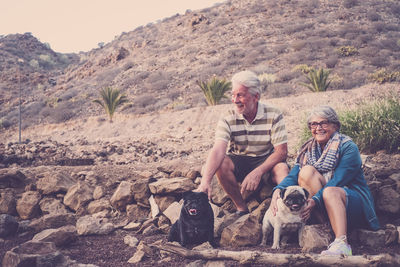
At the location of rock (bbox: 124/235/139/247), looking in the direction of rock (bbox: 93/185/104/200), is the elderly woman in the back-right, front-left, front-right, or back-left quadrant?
back-right

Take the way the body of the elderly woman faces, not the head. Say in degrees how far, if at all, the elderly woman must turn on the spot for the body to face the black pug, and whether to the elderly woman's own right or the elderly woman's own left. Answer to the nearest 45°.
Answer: approximately 45° to the elderly woman's own right

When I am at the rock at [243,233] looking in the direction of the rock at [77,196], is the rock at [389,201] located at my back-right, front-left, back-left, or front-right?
back-right

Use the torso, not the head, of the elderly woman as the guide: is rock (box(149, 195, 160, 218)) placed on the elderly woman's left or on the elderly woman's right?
on the elderly woman's right

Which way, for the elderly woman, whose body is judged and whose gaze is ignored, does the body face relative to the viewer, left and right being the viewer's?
facing the viewer and to the left of the viewer

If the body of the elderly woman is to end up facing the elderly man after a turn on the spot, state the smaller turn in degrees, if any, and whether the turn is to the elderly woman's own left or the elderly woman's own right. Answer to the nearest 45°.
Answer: approximately 90° to the elderly woman's own right

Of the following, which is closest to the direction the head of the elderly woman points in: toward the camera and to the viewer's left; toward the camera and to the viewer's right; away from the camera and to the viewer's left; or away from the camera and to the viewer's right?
toward the camera and to the viewer's left

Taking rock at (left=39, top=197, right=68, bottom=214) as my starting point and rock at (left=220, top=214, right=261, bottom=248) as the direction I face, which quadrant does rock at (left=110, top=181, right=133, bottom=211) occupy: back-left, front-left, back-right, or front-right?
front-left

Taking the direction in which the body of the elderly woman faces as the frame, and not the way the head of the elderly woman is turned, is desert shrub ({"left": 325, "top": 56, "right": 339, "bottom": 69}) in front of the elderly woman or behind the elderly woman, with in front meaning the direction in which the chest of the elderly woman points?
behind

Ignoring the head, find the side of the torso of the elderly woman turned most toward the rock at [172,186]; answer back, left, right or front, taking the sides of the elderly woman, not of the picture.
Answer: right

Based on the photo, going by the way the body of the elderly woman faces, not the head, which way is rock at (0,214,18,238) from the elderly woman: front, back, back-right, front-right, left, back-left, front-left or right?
front-right
